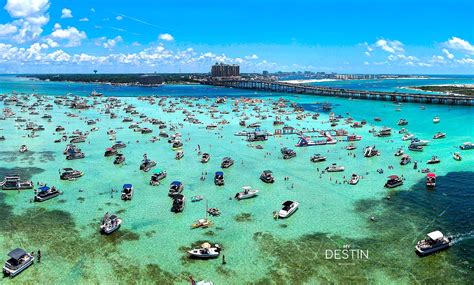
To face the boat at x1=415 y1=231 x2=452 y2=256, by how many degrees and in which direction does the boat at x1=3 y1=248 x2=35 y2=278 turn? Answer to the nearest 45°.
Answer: approximately 90° to its right

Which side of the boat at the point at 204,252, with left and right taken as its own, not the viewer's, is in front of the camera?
left

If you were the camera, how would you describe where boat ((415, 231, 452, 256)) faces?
facing the viewer and to the left of the viewer

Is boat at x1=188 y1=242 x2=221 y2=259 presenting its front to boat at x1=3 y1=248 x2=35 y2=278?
yes

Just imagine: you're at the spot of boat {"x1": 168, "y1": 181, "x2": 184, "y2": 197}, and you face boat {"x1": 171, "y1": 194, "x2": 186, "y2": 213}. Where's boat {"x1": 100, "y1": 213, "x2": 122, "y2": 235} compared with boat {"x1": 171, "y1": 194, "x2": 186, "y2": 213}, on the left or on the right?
right

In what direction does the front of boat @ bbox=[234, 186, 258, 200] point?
to the viewer's right

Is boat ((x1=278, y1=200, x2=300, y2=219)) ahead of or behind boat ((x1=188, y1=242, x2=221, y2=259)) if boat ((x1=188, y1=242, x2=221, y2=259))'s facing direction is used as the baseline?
behind

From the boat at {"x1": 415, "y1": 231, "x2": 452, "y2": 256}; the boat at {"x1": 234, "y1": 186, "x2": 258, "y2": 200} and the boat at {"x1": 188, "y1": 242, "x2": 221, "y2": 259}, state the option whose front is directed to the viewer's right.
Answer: the boat at {"x1": 234, "y1": 186, "x2": 258, "y2": 200}
